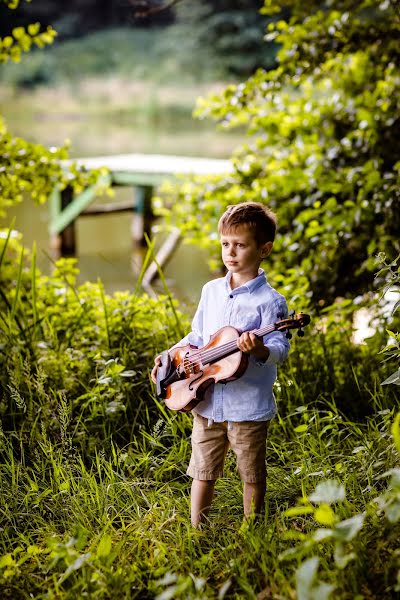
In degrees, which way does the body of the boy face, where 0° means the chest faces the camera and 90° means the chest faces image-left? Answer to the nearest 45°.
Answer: approximately 45°

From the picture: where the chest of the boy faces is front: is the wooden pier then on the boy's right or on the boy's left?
on the boy's right

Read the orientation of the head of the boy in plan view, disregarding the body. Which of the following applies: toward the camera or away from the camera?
toward the camera
